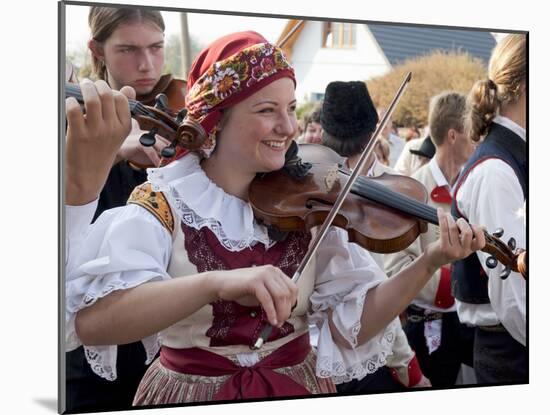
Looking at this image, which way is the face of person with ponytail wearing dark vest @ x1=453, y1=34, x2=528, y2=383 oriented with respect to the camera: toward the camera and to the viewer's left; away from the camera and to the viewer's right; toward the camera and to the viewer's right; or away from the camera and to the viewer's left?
away from the camera and to the viewer's right

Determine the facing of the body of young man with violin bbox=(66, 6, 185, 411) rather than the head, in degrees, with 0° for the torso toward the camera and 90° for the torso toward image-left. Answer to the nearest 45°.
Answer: approximately 315°

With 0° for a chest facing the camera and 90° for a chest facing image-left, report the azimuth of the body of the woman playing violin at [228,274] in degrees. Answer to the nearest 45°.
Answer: approximately 315°

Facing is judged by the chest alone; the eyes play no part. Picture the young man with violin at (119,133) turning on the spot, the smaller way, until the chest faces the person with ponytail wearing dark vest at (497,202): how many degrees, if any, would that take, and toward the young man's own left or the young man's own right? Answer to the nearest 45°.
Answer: approximately 45° to the young man's own left
